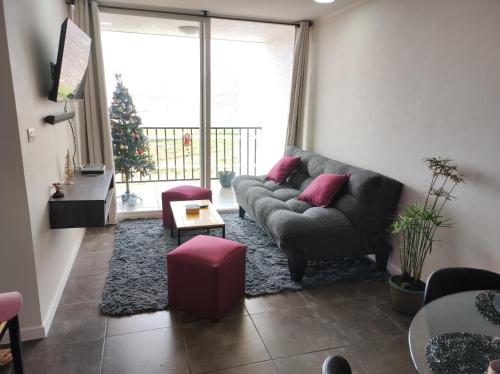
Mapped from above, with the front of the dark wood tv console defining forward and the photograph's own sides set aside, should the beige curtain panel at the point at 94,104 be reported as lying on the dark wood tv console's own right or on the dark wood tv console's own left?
on the dark wood tv console's own left

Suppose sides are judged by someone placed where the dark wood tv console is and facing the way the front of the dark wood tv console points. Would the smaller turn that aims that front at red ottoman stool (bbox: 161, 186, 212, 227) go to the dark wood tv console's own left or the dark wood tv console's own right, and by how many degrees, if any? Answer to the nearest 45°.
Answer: approximately 45° to the dark wood tv console's own left

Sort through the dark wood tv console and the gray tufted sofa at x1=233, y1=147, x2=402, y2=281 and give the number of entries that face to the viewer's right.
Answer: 1

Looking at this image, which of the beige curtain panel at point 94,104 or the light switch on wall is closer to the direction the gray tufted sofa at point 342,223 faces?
the light switch on wall

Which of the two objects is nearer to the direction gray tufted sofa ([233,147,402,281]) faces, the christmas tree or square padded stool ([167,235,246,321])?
the square padded stool

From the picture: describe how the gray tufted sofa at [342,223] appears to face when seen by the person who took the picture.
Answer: facing the viewer and to the left of the viewer

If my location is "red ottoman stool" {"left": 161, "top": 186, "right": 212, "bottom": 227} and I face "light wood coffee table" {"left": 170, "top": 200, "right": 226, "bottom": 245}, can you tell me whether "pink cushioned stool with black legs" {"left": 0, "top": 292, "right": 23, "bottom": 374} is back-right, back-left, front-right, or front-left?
front-right

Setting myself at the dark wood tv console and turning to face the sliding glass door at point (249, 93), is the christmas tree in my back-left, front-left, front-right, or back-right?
front-left

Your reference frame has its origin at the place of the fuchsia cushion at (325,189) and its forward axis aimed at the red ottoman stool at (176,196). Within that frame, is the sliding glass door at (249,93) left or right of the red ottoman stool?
right

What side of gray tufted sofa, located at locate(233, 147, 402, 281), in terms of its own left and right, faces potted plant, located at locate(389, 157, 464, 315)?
left

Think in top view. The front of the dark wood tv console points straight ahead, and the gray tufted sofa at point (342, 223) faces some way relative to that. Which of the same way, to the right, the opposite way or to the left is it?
the opposite way

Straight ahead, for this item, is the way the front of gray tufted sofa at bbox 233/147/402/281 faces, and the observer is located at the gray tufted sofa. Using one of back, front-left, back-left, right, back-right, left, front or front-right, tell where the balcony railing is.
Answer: right

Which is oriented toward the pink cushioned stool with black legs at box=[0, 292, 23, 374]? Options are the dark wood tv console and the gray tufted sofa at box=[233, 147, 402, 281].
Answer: the gray tufted sofa

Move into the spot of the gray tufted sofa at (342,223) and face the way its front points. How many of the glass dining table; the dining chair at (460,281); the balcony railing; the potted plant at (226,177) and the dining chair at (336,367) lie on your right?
2

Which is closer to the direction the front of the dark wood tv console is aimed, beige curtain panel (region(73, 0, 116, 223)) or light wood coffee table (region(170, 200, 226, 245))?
the light wood coffee table

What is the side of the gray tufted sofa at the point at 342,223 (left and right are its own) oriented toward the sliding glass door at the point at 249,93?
right

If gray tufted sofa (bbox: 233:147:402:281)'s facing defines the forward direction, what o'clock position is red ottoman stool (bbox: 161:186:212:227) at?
The red ottoman stool is roughly at 2 o'clock from the gray tufted sofa.

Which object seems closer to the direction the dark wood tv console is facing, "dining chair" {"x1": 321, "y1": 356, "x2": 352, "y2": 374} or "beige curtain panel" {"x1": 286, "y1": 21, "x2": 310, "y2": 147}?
the beige curtain panel

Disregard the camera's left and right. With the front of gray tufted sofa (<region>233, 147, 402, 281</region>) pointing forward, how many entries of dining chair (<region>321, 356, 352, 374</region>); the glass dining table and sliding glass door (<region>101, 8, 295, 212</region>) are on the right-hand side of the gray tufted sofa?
1

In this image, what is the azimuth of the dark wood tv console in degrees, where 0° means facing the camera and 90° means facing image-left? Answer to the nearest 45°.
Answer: approximately 270°
